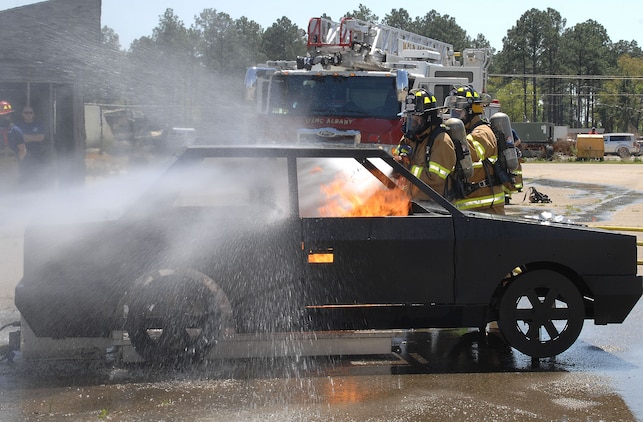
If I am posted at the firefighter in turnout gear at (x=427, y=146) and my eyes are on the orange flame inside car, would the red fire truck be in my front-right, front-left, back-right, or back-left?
back-right

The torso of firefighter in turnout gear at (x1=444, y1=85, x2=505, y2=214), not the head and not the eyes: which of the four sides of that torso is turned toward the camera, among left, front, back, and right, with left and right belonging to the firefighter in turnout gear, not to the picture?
left

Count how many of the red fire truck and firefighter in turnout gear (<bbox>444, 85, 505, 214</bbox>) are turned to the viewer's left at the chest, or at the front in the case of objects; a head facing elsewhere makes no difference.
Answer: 1

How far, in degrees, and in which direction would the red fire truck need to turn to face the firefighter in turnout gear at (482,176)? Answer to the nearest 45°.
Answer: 0° — it already faces them

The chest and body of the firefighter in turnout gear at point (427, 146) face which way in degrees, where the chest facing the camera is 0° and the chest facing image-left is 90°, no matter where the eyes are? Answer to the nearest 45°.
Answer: approximately 45°

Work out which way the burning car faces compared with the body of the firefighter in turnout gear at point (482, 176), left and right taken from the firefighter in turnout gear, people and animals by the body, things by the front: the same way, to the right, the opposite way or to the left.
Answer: the opposite way

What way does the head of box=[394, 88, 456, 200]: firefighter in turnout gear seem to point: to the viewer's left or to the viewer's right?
to the viewer's left

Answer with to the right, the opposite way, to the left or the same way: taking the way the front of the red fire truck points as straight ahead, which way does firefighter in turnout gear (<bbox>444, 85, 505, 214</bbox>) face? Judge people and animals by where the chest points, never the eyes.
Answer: to the right

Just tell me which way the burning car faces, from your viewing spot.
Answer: facing to the right of the viewer

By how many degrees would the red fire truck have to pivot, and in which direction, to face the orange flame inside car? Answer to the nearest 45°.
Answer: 0° — it already faces it

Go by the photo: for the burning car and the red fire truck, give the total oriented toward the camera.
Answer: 1
